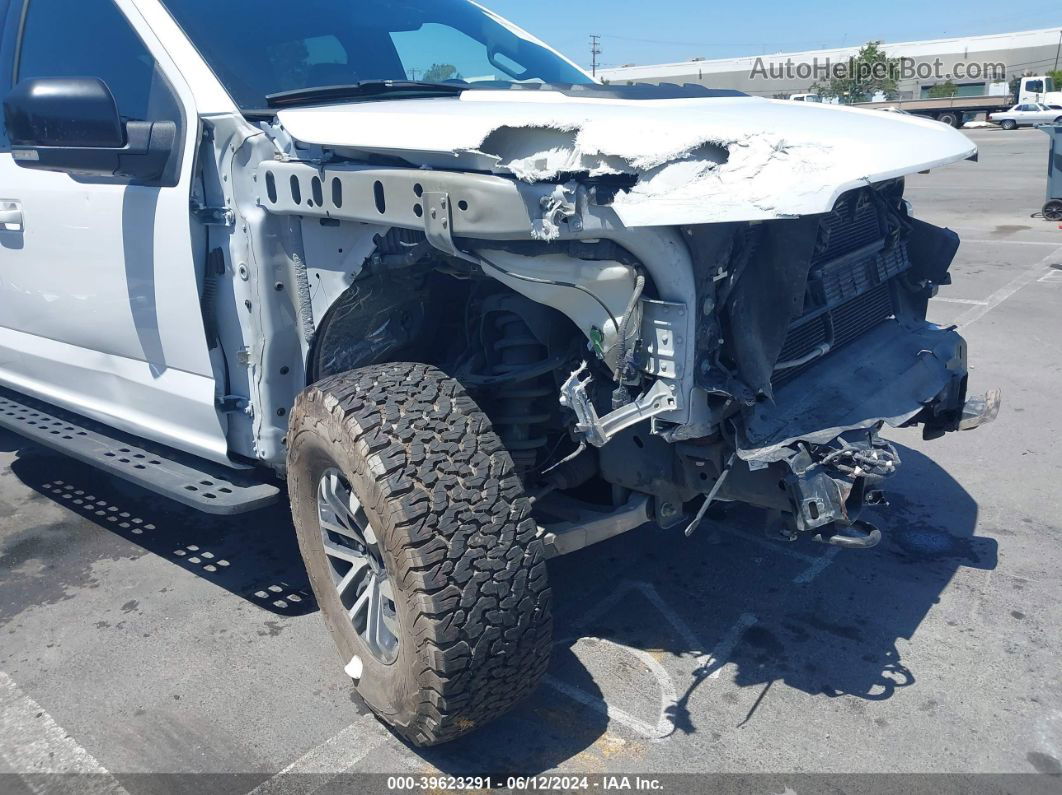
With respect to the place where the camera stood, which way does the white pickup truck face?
facing the viewer and to the right of the viewer
